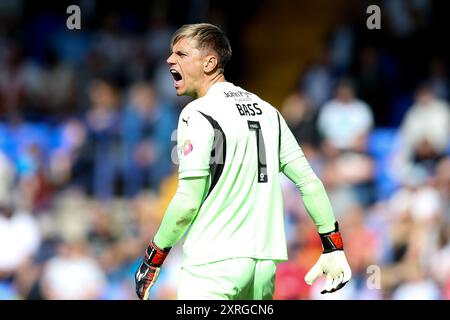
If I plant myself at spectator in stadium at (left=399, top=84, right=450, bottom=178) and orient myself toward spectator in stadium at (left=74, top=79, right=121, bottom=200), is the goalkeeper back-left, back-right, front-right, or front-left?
front-left

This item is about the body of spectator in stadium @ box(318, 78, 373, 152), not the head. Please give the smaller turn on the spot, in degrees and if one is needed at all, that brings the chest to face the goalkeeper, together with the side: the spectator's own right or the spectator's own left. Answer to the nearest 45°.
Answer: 0° — they already face them

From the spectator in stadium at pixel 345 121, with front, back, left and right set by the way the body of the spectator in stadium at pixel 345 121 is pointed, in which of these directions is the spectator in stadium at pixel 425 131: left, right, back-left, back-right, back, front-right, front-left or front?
left

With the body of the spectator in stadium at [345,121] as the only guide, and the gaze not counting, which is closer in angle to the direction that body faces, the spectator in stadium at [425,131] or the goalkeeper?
the goalkeeper

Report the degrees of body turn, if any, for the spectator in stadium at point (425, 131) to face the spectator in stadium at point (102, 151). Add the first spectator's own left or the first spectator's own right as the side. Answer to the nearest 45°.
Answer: approximately 90° to the first spectator's own right

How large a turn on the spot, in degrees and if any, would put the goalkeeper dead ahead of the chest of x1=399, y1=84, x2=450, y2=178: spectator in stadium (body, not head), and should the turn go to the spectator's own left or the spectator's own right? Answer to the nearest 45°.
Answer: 0° — they already face them

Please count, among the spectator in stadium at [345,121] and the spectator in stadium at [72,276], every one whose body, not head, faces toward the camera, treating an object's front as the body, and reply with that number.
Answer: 2

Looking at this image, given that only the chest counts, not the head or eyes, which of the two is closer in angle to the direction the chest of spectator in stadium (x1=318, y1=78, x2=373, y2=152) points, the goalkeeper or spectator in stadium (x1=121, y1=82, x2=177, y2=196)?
the goalkeeper

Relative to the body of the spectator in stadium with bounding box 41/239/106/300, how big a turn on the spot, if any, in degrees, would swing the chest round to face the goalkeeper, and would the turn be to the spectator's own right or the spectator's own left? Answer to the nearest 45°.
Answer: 0° — they already face them

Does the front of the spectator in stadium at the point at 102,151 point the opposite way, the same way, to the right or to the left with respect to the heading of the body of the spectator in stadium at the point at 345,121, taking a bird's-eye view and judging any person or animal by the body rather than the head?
the same way

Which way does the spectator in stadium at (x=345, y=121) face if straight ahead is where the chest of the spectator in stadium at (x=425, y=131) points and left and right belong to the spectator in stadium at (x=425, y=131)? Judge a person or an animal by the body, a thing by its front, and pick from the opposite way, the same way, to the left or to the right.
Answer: the same way

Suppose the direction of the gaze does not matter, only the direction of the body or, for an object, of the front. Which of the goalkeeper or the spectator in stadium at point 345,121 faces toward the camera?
the spectator in stadium

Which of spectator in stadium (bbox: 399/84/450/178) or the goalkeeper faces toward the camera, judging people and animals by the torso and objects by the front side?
the spectator in stadium

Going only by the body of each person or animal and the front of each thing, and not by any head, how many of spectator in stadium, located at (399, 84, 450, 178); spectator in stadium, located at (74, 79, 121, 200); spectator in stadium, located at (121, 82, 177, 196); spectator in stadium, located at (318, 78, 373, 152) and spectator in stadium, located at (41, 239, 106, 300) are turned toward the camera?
5

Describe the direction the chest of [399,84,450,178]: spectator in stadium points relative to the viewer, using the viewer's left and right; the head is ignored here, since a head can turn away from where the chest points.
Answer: facing the viewer

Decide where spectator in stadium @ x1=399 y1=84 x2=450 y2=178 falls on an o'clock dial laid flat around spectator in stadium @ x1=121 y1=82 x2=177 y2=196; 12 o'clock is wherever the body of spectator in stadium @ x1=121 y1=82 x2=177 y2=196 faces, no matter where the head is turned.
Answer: spectator in stadium @ x1=399 y1=84 x2=450 y2=178 is roughly at 9 o'clock from spectator in stadium @ x1=121 y1=82 x2=177 y2=196.

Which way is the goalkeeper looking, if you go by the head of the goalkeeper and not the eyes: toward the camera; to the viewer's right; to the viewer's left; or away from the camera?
to the viewer's left

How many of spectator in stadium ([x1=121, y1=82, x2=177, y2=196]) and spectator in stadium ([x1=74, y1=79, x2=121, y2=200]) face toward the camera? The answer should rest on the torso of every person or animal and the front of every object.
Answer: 2

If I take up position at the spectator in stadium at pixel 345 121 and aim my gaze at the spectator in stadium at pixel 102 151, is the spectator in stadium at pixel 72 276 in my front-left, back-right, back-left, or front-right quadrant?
front-left

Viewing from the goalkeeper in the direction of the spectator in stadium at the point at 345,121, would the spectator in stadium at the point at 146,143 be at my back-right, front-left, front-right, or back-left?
front-left
